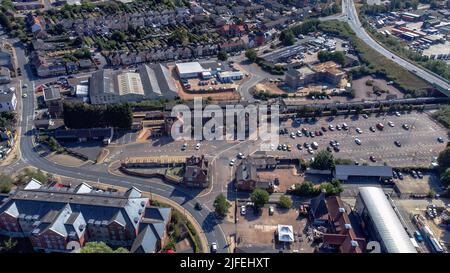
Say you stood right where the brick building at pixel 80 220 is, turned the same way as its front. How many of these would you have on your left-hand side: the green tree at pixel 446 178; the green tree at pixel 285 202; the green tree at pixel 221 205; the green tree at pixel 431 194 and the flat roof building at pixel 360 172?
5

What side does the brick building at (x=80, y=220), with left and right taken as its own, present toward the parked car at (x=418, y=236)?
left

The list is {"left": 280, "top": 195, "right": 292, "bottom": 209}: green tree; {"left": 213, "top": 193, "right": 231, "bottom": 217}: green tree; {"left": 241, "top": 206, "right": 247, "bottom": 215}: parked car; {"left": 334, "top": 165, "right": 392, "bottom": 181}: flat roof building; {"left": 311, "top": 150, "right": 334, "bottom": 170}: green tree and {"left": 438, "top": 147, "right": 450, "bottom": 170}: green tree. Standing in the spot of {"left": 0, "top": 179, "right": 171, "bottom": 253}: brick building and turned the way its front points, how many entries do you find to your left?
6

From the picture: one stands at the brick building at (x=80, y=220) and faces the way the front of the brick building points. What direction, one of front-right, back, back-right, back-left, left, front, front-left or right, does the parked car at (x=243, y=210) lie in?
left

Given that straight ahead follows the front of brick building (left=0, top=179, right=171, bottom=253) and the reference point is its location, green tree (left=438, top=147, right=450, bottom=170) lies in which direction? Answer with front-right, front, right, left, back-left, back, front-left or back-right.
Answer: left

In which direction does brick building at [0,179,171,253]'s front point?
toward the camera

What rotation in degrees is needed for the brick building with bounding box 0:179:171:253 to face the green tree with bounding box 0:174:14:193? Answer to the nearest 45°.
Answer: approximately 135° to its right

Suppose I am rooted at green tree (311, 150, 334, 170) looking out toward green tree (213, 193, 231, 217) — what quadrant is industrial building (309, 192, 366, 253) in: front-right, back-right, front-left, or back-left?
front-left

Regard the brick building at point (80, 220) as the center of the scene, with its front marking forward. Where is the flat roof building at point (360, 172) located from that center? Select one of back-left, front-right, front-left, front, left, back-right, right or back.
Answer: left

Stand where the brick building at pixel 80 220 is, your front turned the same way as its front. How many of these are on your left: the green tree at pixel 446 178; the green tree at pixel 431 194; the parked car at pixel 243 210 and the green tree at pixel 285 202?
4

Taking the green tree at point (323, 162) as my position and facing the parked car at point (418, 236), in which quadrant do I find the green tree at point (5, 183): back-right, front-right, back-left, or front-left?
back-right
